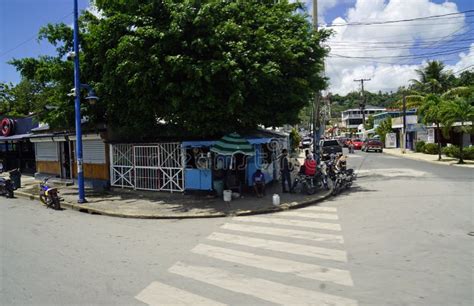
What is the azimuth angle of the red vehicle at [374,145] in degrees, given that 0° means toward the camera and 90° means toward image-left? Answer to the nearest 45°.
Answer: approximately 0°

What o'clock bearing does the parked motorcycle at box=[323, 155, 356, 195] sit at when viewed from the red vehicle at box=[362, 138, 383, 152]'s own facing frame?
The parked motorcycle is roughly at 12 o'clock from the red vehicle.

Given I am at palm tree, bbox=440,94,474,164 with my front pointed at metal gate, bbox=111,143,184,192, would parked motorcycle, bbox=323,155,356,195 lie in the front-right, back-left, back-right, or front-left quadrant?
front-left

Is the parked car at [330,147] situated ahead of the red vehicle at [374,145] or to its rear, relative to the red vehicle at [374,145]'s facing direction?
ahead

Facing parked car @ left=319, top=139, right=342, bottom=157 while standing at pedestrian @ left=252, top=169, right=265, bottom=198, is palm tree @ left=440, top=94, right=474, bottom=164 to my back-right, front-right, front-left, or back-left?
front-right

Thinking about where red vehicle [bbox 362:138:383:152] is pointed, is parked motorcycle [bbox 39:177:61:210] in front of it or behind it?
in front

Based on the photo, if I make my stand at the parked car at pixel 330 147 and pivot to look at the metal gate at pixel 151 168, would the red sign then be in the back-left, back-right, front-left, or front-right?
front-right

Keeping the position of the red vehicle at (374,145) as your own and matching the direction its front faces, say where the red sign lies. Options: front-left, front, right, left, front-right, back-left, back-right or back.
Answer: front-right

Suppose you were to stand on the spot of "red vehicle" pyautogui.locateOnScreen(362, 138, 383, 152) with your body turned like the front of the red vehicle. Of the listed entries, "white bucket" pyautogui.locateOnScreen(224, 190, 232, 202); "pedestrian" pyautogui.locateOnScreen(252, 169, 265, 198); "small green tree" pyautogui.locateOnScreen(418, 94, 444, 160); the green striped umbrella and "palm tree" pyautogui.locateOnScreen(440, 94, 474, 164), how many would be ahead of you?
0

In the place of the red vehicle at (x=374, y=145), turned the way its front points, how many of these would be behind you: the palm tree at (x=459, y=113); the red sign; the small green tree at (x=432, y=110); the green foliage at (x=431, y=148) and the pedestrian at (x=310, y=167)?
0

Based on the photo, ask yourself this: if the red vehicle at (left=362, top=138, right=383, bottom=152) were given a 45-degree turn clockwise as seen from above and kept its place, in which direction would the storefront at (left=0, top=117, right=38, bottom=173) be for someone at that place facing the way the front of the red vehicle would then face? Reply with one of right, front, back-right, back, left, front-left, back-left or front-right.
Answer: front

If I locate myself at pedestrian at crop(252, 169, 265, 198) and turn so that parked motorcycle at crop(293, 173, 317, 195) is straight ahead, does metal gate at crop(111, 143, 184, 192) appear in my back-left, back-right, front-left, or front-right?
back-left
